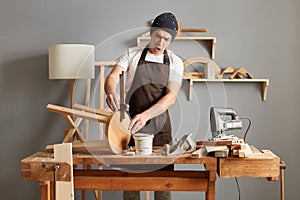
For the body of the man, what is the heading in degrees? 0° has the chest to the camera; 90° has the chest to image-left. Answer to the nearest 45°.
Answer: approximately 0°

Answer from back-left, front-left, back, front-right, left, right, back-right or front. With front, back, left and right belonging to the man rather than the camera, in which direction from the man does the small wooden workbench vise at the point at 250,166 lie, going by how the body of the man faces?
left
